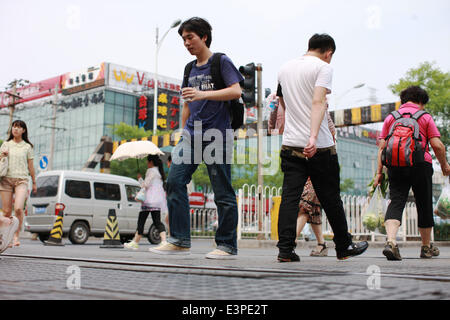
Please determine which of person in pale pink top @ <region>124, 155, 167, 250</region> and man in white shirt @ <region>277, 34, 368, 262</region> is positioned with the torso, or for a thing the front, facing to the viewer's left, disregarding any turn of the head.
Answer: the person in pale pink top

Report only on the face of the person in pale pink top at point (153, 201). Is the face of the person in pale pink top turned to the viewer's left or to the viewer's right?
to the viewer's left

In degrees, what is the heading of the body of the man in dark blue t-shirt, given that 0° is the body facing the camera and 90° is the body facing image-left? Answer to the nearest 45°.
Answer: approximately 45°

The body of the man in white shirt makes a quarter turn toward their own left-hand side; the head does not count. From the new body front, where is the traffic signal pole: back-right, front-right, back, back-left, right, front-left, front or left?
front-right

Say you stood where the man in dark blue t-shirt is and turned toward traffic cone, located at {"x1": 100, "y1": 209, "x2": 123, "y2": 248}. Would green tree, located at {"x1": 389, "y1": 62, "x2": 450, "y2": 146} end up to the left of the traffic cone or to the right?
right

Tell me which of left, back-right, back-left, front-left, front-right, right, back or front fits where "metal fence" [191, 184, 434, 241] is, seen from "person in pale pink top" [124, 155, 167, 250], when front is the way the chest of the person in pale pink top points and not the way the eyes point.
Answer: back-right

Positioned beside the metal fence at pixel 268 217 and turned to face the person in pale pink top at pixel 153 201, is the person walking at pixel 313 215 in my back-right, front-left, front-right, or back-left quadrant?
front-left
